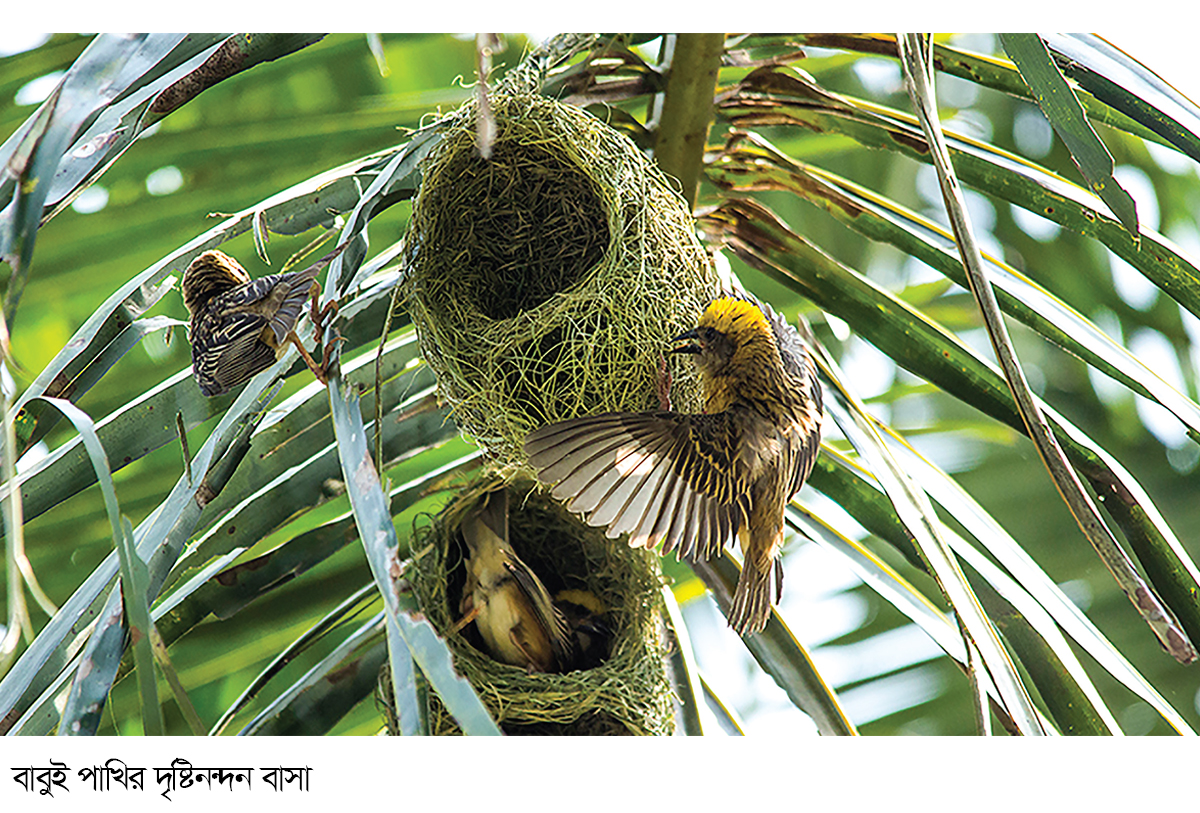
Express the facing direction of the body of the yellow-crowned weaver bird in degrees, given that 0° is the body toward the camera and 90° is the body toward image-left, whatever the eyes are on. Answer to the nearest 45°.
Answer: approximately 90°
